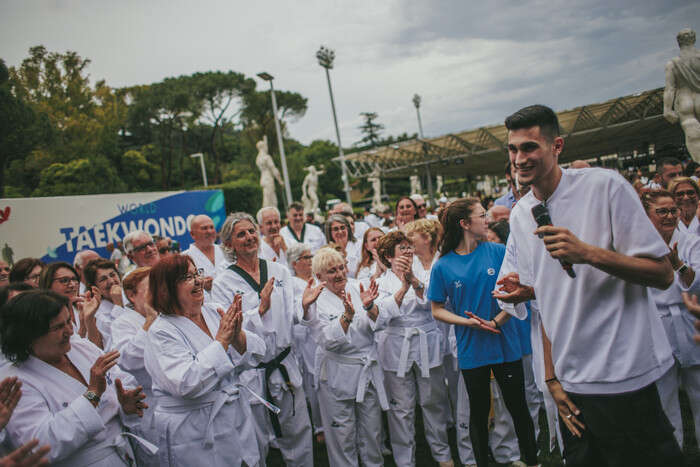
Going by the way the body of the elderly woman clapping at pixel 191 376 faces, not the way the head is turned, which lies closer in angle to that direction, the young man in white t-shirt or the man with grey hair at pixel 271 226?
the young man in white t-shirt

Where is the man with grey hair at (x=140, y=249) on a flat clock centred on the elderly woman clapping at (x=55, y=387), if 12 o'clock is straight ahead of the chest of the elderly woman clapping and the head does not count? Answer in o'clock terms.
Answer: The man with grey hair is roughly at 8 o'clock from the elderly woman clapping.

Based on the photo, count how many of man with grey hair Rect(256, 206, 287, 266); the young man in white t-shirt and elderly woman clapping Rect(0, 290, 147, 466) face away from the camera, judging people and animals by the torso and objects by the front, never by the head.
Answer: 0

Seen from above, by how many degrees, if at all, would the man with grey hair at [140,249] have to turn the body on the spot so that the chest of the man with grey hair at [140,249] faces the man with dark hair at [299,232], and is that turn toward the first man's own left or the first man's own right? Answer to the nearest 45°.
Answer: approximately 90° to the first man's own left

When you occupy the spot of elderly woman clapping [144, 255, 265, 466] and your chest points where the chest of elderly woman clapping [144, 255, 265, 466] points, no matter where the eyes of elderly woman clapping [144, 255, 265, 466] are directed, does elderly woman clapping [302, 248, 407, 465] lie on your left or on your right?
on your left

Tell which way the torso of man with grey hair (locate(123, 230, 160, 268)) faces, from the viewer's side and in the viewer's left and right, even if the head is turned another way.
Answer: facing the viewer and to the right of the viewer

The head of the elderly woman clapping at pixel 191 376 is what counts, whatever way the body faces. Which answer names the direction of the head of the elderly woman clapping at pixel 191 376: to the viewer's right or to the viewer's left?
to the viewer's right

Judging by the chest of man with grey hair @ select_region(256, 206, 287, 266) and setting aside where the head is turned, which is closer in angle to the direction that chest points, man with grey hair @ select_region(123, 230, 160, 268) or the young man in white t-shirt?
the young man in white t-shirt

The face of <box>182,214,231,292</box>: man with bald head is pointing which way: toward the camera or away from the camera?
toward the camera

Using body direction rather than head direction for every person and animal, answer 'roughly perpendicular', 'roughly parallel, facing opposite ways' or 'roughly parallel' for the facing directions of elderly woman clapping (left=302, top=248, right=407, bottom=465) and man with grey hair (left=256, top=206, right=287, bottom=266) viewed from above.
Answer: roughly parallel
